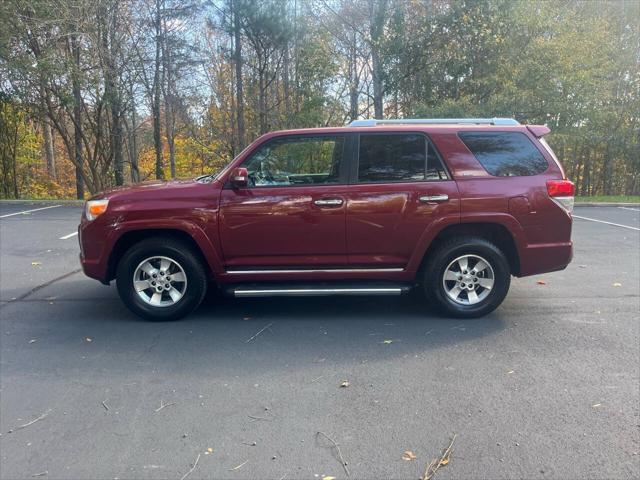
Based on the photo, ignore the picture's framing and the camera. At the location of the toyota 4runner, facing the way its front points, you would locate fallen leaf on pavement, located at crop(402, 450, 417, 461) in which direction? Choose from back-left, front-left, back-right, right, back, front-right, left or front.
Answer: left

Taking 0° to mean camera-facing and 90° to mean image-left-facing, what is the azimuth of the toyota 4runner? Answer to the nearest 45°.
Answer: approximately 90°
